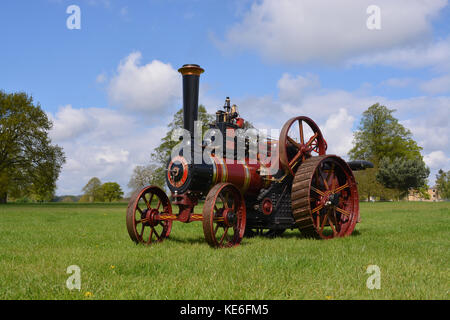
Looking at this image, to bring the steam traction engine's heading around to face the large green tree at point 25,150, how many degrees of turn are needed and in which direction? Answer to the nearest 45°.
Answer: approximately 90° to its right

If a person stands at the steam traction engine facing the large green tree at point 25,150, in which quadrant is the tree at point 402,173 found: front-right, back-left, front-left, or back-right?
front-right

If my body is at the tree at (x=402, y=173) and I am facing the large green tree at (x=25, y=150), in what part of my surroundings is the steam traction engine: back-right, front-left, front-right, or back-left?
front-left

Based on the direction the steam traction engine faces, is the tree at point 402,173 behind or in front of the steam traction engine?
behind

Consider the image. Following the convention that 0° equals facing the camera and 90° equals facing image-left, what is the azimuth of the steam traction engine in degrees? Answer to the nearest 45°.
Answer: approximately 45°

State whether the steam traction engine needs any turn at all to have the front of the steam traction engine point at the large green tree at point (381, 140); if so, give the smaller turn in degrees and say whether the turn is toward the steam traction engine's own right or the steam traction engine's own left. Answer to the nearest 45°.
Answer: approximately 135° to the steam traction engine's own right
